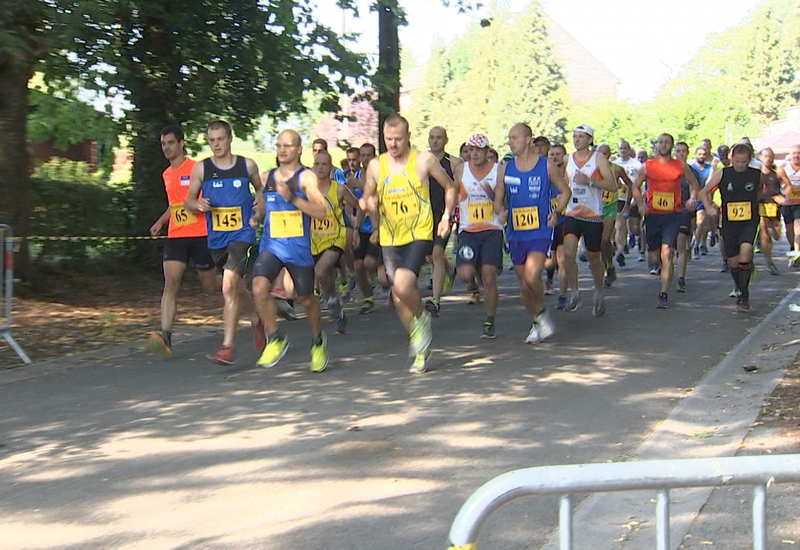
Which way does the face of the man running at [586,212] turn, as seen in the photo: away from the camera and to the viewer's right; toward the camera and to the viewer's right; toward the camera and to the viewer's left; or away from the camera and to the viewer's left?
toward the camera and to the viewer's left

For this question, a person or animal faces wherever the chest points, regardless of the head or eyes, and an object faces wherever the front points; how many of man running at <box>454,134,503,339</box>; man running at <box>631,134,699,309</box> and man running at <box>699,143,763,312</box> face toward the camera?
3

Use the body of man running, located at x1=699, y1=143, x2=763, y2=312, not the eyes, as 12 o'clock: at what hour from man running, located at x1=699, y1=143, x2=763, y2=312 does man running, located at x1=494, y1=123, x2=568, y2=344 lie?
man running, located at x1=494, y1=123, x2=568, y2=344 is roughly at 1 o'clock from man running, located at x1=699, y1=143, x2=763, y2=312.

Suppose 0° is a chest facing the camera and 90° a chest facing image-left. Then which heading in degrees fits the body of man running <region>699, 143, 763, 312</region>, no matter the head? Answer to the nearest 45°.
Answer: approximately 0°

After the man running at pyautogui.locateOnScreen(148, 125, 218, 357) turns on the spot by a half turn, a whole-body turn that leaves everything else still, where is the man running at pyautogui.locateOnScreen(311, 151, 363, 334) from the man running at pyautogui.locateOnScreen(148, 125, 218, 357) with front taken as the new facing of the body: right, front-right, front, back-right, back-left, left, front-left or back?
front

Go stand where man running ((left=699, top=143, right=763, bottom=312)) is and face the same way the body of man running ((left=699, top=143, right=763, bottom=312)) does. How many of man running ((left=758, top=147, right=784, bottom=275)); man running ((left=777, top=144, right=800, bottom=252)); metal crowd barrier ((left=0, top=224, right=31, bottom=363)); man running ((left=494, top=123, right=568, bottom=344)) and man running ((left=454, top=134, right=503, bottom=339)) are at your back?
2

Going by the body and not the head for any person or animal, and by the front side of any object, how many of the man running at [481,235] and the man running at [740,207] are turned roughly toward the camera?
2

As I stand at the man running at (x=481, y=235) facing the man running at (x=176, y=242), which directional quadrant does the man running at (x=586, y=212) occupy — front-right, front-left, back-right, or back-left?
back-right

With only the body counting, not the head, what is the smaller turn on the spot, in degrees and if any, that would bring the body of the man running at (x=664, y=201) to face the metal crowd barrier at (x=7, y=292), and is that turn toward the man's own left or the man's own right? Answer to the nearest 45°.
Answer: approximately 45° to the man's own right

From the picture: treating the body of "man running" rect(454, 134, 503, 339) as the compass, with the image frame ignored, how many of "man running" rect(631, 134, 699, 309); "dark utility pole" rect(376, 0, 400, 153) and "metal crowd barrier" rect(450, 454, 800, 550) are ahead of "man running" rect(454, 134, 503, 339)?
1
